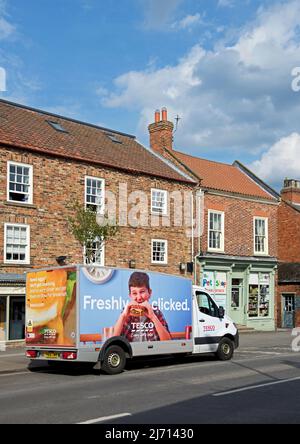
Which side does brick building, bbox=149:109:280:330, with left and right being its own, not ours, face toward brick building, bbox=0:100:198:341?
right

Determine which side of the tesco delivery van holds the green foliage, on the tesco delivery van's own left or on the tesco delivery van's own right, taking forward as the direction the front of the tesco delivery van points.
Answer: on the tesco delivery van's own left

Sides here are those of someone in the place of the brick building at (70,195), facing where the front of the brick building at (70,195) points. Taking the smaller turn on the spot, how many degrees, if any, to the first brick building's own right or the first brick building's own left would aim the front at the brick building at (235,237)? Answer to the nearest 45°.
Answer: approximately 90° to the first brick building's own left

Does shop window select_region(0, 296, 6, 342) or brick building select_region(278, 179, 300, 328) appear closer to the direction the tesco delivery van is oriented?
the brick building

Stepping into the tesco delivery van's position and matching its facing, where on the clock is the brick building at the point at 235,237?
The brick building is roughly at 11 o'clock from the tesco delivery van.

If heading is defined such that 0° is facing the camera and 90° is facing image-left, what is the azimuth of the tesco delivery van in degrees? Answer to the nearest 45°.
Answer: approximately 225°

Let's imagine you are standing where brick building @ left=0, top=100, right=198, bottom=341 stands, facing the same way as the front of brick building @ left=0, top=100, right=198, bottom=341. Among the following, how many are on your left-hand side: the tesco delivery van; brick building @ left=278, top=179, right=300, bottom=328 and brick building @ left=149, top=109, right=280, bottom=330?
2

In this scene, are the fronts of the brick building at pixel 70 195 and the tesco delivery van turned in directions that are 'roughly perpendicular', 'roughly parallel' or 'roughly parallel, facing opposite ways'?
roughly perpendicular

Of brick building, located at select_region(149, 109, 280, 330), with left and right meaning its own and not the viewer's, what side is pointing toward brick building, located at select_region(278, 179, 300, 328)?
left

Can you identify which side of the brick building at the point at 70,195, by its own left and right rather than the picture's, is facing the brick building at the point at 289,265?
left
